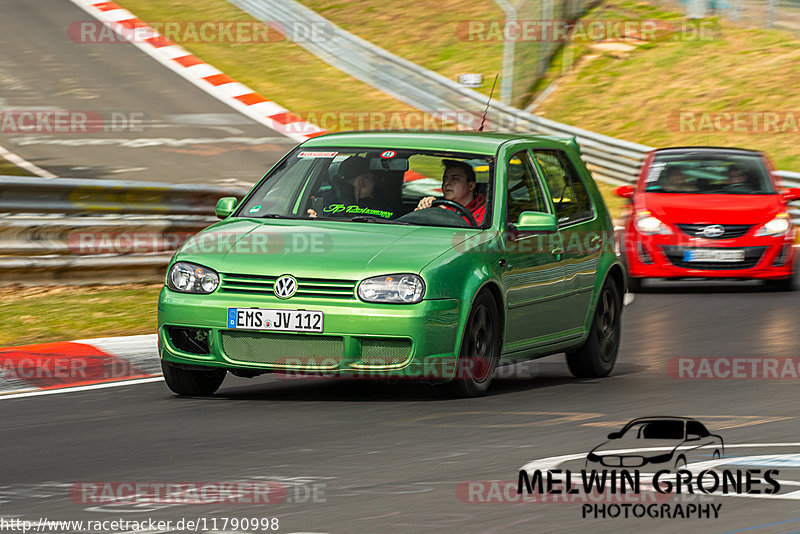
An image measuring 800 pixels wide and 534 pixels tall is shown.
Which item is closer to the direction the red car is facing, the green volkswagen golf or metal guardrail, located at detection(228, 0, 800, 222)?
the green volkswagen golf

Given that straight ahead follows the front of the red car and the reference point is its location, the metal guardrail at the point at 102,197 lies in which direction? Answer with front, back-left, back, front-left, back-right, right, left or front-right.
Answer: front-right

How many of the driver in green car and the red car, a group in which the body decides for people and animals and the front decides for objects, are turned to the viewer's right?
0

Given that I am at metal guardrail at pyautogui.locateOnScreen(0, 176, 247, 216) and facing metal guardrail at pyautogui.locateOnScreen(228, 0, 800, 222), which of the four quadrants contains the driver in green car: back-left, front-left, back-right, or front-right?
back-right

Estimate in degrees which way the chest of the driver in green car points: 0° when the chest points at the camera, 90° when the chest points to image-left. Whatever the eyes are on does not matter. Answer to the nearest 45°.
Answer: approximately 45°

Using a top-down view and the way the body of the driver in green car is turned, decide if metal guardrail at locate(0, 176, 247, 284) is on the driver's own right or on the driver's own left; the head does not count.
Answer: on the driver's own right

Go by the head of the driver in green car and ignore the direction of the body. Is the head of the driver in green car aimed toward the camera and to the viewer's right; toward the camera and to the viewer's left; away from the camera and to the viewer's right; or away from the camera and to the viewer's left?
toward the camera and to the viewer's left

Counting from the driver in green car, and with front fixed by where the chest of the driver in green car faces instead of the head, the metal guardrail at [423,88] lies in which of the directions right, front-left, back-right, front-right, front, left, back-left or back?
back-right

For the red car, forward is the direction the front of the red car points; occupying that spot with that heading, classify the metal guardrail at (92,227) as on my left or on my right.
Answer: on my right

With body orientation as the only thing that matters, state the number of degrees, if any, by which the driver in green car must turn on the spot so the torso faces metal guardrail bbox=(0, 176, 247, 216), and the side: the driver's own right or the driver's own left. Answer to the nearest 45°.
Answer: approximately 90° to the driver's own right

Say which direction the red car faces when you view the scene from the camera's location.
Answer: facing the viewer

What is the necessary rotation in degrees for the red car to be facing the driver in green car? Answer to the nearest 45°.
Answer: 0° — it already faces them

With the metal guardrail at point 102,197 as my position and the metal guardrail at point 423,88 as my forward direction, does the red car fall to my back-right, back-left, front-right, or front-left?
front-right

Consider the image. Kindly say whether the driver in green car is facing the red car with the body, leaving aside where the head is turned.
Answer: no
